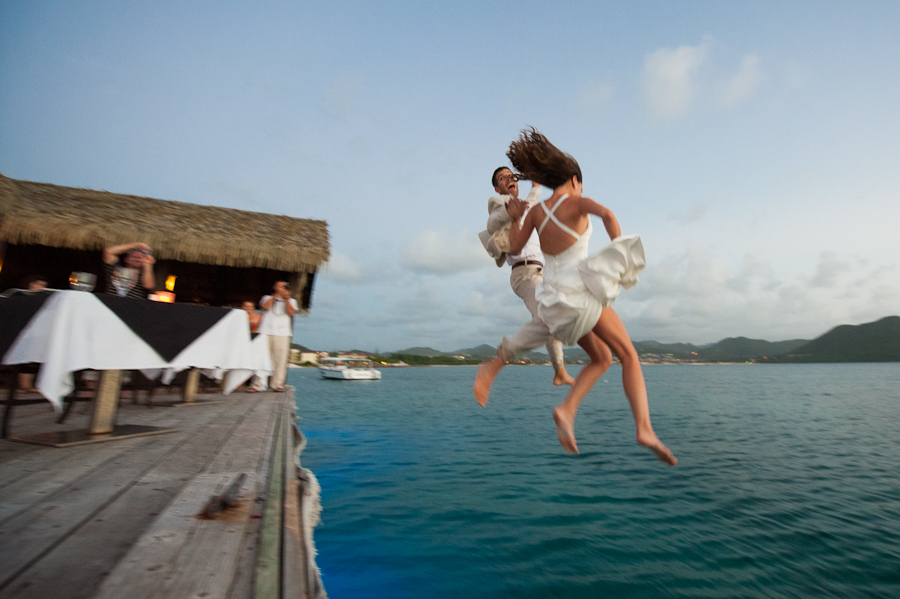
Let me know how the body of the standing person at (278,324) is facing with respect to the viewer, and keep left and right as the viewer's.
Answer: facing the viewer

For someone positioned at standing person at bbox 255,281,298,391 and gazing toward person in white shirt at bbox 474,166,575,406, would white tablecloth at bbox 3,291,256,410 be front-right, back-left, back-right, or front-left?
front-right

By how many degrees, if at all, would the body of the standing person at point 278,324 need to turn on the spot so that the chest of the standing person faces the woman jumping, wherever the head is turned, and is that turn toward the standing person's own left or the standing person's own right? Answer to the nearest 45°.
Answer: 0° — they already face them

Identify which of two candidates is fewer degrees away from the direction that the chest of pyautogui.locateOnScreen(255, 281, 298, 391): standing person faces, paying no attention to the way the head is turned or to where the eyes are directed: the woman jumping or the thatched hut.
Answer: the woman jumping

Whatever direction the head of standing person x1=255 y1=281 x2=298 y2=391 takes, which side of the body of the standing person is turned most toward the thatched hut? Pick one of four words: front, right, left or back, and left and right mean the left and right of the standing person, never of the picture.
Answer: right

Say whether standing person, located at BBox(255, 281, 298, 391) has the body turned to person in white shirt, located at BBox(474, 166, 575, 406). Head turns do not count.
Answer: yes
